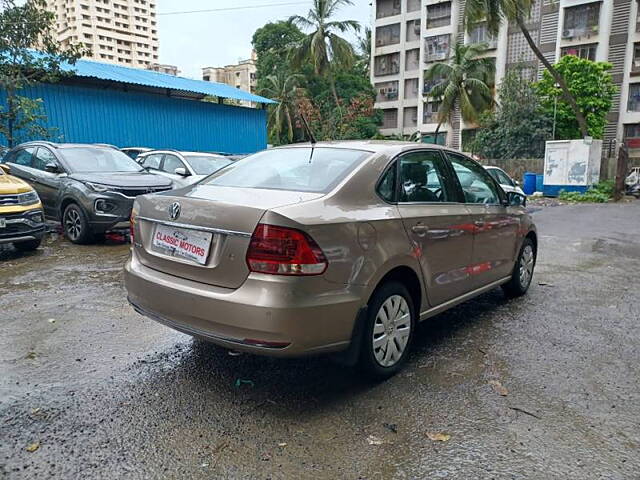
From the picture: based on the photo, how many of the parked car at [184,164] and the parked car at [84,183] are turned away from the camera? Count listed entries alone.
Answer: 0

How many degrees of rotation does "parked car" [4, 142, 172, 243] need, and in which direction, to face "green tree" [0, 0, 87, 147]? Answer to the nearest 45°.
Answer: approximately 135° to its left

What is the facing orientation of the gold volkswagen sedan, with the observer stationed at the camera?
facing away from the viewer and to the right of the viewer

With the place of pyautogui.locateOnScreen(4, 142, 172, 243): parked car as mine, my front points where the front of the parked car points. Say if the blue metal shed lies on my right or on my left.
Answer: on my left

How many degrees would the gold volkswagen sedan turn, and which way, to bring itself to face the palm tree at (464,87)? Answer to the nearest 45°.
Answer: approximately 45° to its left

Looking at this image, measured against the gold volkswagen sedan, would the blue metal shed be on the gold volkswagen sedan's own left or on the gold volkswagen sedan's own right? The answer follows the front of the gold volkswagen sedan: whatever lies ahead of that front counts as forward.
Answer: on the gold volkswagen sedan's own left

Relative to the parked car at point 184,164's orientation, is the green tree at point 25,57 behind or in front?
behind

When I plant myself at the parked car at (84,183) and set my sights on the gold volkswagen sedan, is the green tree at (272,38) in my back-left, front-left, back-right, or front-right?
back-left

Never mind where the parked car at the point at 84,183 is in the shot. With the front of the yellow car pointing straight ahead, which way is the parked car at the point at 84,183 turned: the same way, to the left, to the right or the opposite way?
the same way

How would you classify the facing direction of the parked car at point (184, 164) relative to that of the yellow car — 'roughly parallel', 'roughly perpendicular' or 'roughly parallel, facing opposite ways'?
roughly parallel

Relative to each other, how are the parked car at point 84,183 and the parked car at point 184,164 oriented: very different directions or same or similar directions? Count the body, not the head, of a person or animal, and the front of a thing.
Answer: same or similar directions

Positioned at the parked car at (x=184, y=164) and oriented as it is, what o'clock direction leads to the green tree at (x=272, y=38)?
The green tree is roughly at 8 o'clock from the parked car.

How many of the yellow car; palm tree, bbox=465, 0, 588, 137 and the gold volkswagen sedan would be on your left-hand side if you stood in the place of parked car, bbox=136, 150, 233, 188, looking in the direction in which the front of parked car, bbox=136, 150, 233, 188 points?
1

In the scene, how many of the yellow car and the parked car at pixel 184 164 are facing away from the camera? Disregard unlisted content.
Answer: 0

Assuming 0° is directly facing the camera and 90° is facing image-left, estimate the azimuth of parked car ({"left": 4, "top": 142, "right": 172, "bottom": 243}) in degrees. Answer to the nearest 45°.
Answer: approximately 315°

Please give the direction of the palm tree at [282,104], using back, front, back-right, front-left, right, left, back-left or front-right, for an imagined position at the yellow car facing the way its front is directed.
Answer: left

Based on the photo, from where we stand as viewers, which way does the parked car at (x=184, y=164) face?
facing the viewer and to the right of the viewer

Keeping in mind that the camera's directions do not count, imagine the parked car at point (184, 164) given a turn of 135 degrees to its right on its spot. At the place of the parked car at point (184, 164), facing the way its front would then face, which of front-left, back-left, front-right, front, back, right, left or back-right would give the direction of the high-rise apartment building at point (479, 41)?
back-right

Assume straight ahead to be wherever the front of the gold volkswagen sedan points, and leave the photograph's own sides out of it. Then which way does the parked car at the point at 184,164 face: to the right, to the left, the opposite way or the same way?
to the right

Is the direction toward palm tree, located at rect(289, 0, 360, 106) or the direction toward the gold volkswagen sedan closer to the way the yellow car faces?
the gold volkswagen sedan

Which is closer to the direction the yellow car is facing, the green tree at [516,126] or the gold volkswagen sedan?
the gold volkswagen sedan
